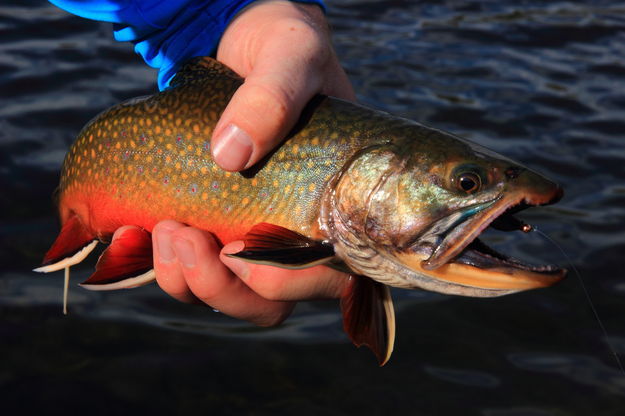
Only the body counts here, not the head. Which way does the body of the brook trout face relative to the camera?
to the viewer's right
